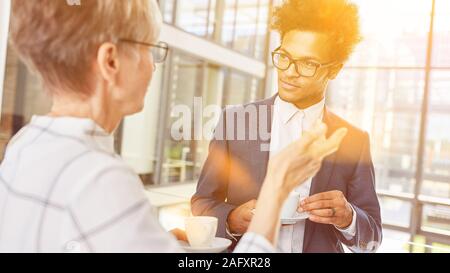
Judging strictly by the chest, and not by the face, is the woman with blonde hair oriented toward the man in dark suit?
yes

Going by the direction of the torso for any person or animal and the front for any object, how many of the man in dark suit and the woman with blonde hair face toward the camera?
1

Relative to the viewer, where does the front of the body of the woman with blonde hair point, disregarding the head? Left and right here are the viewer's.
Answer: facing away from the viewer and to the right of the viewer

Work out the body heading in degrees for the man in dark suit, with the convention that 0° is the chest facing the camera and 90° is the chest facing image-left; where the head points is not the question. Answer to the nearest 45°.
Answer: approximately 0°

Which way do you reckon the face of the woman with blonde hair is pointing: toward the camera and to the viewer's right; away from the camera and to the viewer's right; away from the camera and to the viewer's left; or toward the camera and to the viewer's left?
away from the camera and to the viewer's right

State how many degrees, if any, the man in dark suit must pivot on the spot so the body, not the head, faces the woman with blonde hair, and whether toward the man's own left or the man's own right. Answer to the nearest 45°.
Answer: approximately 45° to the man's own right
